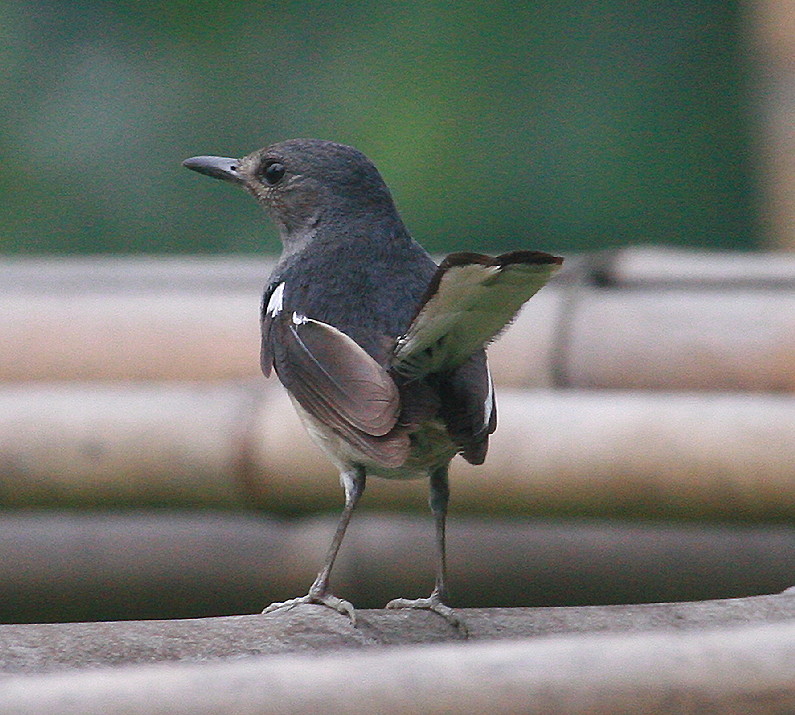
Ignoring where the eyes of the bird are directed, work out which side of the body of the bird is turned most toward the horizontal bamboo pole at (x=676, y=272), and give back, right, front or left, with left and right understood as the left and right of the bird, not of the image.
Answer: right

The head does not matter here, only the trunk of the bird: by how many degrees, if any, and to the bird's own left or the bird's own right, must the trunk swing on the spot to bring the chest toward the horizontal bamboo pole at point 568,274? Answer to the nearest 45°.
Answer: approximately 45° to the bird's own right

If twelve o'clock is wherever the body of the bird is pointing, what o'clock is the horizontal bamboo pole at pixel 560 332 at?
The horizontal bamboo pole is roughly at 2 o'clock from the bird.

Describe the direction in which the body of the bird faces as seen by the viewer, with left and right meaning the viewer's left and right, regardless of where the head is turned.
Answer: facing away from the viewer and to the left of the viewer
